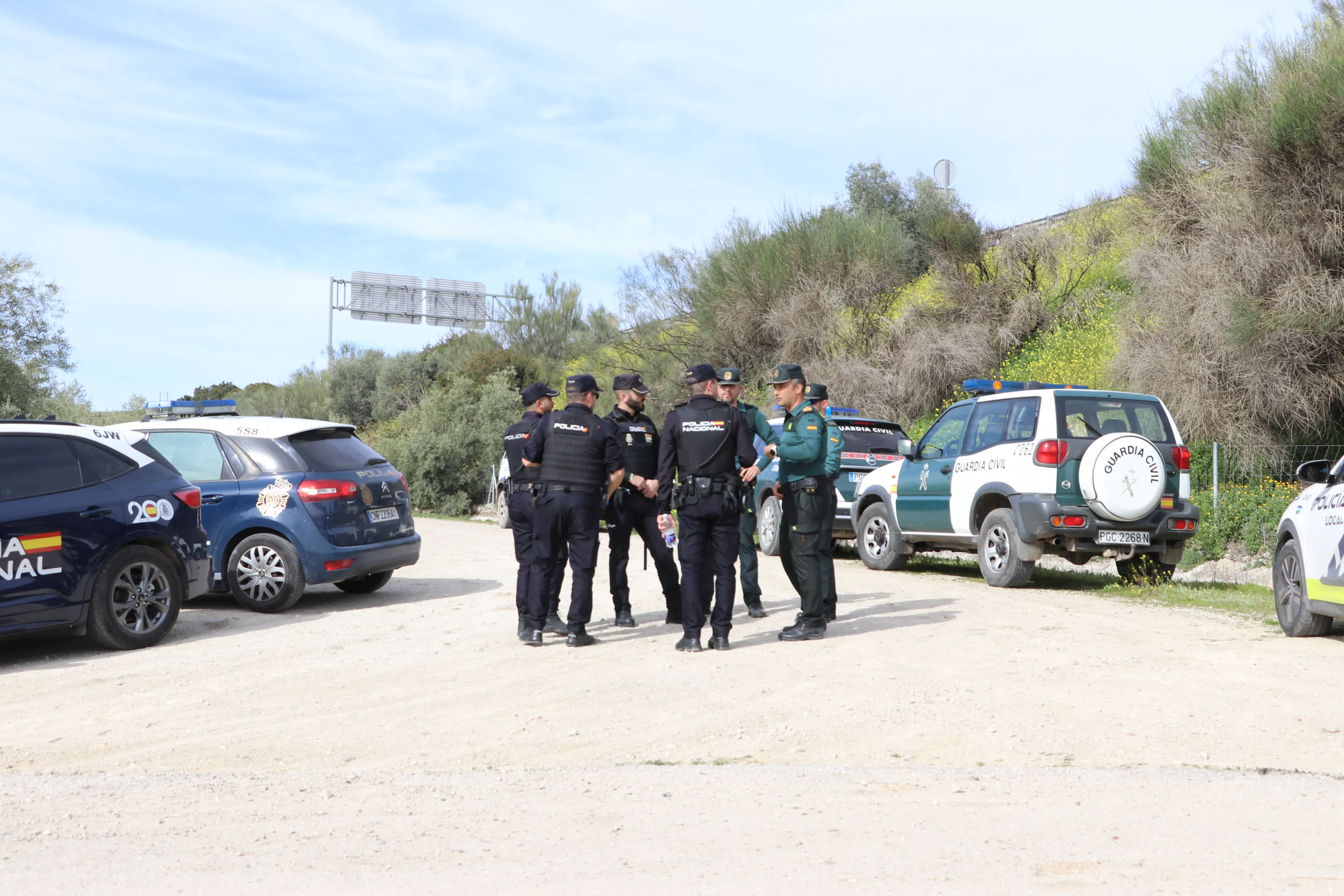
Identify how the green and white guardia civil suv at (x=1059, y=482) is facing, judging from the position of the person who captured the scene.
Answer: facing away from the viewer and to the left of the viewer

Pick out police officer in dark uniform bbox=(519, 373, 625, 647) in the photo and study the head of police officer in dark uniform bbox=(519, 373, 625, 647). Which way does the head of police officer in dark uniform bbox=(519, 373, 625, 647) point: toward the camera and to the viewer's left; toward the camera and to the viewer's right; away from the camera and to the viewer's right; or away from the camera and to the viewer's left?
away from the camera and to the viewer's right

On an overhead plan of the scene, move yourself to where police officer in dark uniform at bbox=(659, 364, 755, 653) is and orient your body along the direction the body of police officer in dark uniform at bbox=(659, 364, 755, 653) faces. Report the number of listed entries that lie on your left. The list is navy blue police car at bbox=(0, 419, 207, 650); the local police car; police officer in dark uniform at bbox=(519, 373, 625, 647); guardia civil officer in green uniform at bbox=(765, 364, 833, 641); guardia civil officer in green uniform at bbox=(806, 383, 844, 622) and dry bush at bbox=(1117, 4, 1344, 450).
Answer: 2

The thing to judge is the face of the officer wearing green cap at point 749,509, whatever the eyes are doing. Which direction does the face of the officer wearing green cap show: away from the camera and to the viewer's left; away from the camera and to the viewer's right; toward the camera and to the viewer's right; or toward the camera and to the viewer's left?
toward the camera and to the viewer's left

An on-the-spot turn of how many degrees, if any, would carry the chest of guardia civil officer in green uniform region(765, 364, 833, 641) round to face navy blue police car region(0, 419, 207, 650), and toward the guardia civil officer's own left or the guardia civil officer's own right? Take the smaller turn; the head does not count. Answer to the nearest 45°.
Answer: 0° — they already face it

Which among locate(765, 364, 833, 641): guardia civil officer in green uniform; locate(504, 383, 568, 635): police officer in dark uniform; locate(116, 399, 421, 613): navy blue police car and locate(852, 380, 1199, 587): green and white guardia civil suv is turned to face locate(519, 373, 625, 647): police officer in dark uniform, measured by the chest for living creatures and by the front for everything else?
the guardia civil officer in green uniform

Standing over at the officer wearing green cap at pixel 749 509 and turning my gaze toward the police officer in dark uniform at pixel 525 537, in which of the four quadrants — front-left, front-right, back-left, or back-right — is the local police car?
back-left

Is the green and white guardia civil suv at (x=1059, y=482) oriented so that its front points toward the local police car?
no

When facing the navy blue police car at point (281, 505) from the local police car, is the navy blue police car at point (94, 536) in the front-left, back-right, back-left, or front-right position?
front-left

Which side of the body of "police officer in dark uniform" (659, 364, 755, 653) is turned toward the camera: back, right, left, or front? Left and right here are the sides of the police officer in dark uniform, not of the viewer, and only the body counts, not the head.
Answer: back

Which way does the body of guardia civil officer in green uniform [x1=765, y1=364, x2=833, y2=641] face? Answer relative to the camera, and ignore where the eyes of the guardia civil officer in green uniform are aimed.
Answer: to the viewer's left

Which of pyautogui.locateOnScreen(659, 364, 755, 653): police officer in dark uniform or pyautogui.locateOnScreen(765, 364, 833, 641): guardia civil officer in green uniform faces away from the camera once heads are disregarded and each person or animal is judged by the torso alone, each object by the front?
the police officer in dark uniform

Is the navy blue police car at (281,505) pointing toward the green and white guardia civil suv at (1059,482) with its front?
no

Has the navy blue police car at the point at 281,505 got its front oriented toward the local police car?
no

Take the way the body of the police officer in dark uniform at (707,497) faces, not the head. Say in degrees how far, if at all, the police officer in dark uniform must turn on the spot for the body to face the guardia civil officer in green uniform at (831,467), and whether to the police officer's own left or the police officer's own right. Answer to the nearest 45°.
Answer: approximately 45° to the police officer's own right

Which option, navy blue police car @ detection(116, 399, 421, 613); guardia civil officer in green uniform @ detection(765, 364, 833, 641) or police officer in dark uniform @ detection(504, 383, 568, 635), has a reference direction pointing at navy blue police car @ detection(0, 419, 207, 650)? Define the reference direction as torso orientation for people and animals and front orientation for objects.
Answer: the guardia civil officer in green uniform

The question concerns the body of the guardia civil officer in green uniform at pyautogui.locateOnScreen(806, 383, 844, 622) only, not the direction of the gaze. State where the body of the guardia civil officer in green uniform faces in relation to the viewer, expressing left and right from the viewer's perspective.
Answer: facing to the left of the viewer
